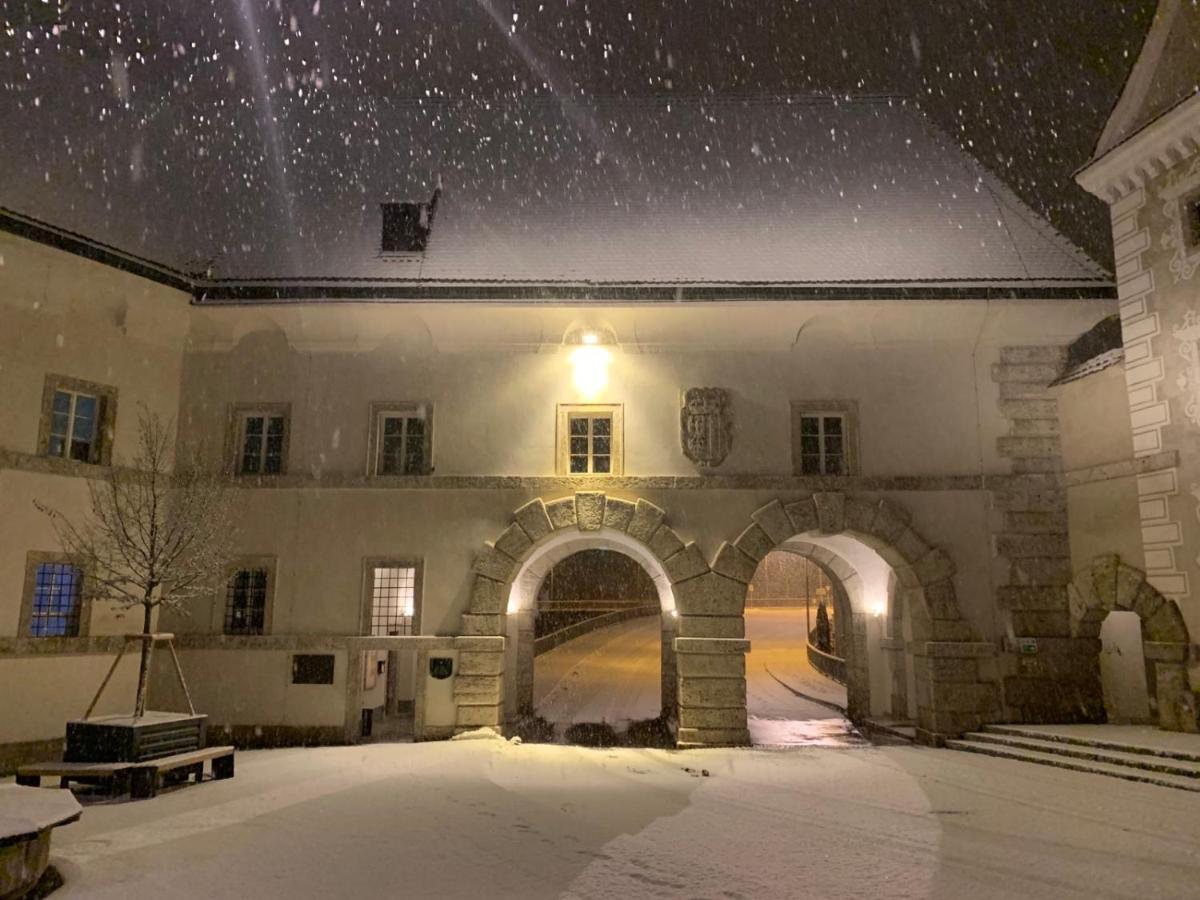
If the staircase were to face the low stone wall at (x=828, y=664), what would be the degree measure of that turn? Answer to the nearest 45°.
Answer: approximately 90° to its right

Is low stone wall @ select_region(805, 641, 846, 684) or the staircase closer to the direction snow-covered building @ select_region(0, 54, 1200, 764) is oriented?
the staircase

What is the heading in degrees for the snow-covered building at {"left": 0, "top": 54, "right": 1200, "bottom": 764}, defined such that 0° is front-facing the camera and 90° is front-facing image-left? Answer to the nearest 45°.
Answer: approximately 0°

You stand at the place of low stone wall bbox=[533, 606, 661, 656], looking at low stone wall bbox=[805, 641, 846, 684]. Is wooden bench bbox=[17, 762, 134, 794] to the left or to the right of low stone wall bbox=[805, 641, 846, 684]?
right

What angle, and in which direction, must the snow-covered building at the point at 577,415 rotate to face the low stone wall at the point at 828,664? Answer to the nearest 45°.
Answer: approximately 135° to its left

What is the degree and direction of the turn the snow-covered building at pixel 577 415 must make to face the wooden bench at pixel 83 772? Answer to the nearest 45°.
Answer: approximately 45° to its right

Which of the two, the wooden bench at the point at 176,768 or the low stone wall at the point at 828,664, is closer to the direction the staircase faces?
the wooden bench
